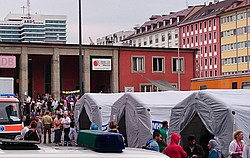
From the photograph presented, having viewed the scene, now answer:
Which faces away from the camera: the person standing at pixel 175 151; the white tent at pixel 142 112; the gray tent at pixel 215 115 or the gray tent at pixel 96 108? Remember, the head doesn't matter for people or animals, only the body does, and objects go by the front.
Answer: the person standing

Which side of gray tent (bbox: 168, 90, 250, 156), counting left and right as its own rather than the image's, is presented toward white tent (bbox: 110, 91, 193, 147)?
right

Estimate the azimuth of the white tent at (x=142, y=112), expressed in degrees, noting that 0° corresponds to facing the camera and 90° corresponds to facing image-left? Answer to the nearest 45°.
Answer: approximately 45°

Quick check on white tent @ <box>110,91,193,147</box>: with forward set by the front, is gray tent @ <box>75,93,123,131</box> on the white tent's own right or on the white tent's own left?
on the white tent's own right

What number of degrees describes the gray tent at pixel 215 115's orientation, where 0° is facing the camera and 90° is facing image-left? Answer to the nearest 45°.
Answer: approximately 45°

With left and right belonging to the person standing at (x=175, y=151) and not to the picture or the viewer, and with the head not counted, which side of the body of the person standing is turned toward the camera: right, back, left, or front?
back

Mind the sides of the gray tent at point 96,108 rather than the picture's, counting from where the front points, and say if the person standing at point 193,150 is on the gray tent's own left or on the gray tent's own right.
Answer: on the gray tent's own left

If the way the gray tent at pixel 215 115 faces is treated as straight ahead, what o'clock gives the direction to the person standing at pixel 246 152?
The person standing is roughly at 10 o'clock from the gray tent.
